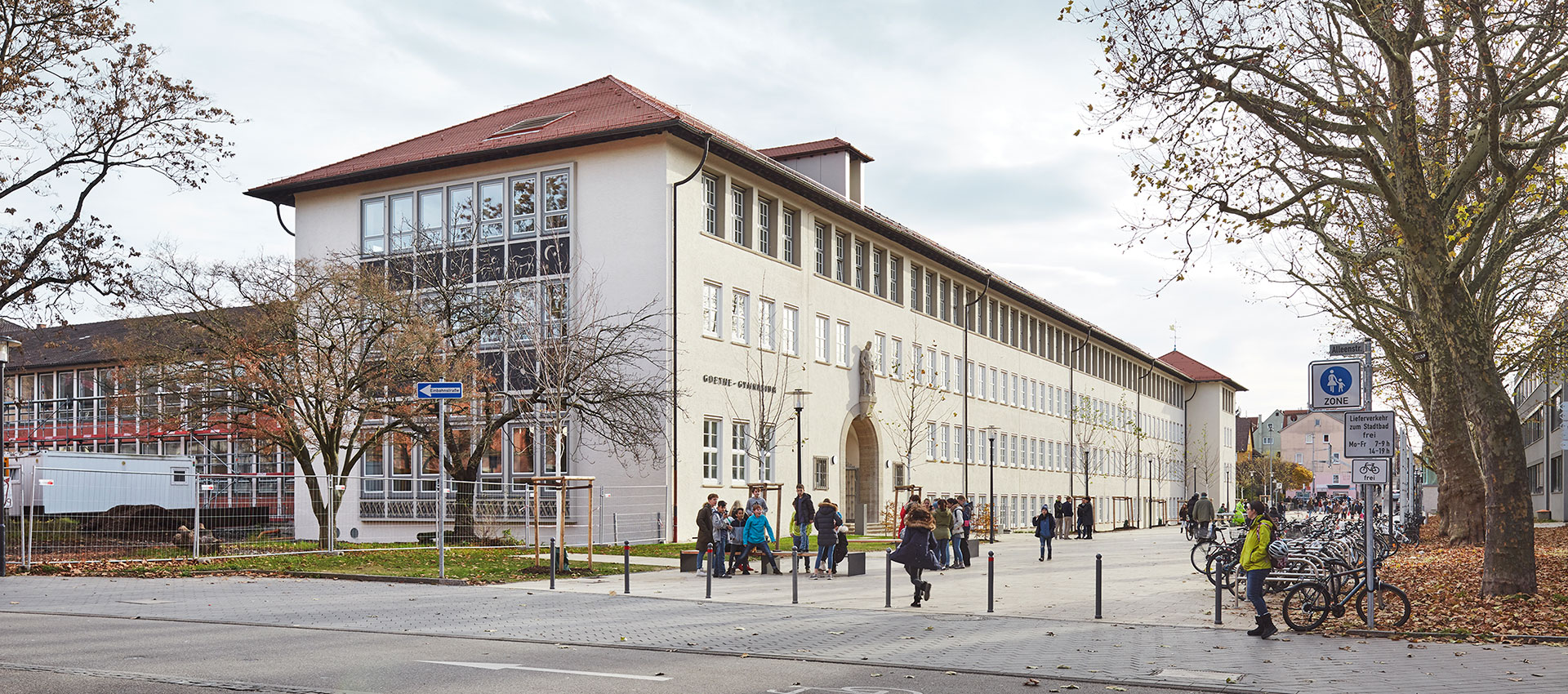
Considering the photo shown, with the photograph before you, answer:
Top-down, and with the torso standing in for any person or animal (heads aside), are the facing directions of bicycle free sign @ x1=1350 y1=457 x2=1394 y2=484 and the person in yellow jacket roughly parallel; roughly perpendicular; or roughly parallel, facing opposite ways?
roughly perpendicular

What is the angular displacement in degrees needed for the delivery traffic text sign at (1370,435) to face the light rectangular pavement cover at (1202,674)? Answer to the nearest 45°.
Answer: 0° — it already faces it

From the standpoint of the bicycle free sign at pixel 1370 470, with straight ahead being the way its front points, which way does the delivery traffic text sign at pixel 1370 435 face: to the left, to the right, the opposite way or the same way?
the same way

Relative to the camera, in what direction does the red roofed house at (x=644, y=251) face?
facing the viewer and to the right of the viewer

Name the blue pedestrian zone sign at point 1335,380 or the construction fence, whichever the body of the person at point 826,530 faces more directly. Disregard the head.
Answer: the construction fence

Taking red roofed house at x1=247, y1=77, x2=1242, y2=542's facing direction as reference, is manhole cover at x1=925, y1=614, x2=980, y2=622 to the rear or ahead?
ahead

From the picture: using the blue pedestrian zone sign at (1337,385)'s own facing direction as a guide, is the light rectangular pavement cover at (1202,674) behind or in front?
in front

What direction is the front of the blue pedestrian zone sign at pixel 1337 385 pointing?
toward the camera

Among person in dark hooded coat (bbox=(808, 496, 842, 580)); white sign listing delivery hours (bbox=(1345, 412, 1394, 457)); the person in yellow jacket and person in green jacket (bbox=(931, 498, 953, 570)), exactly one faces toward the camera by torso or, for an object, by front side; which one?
the white sign listing delivery hours

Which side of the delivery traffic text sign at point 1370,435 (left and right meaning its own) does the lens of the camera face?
front

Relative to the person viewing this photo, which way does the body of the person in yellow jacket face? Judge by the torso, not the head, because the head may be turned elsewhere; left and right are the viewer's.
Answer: facing to the left of the viewer
